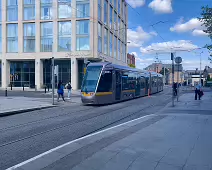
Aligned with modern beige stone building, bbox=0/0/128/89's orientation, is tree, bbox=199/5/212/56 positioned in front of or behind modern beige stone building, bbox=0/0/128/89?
in front

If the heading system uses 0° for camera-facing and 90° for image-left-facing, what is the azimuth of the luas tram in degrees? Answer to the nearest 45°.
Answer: approximately 45°

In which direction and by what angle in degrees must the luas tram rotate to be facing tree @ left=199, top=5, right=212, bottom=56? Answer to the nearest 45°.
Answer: approximately 135° to its left

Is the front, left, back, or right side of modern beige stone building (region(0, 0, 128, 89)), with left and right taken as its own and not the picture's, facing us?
front

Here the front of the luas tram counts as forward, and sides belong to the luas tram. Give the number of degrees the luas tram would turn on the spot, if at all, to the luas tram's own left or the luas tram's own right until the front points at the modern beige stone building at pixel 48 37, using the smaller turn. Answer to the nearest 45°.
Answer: approximately 90° to the luas tram's own right
